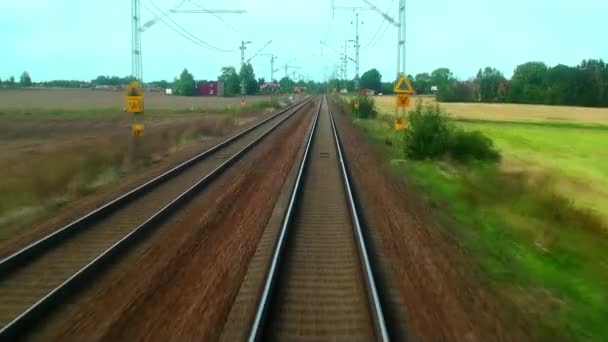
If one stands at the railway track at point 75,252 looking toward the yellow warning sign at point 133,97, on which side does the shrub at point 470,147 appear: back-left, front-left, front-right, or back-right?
front-right

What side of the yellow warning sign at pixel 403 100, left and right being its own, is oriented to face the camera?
front

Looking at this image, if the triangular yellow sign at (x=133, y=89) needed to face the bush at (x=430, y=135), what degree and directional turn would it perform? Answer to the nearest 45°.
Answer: approximately 90° to its left

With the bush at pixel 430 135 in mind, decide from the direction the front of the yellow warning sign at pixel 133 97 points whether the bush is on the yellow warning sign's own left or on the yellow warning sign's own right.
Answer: on the yellow warning sign's own left

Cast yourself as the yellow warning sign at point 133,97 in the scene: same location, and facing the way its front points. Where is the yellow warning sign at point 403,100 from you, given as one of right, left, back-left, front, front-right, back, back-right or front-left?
left

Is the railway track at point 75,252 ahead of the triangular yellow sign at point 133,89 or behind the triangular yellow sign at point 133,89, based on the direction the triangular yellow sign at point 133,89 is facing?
ahead

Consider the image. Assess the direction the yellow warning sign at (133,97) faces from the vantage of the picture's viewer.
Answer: facing the viewer

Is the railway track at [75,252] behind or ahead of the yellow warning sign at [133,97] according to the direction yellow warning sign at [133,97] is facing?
ahead

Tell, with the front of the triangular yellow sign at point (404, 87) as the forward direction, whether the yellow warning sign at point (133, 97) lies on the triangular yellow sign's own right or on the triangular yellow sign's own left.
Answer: on the triangular yellow sign's own right

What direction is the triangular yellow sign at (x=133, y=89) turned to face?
toward the camera

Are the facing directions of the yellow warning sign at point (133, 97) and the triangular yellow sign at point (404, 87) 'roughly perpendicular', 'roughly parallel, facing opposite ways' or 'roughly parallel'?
roughly parallel

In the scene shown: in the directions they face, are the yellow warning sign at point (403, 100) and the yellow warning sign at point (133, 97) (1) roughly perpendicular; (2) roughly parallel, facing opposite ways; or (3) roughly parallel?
roughly parallel
